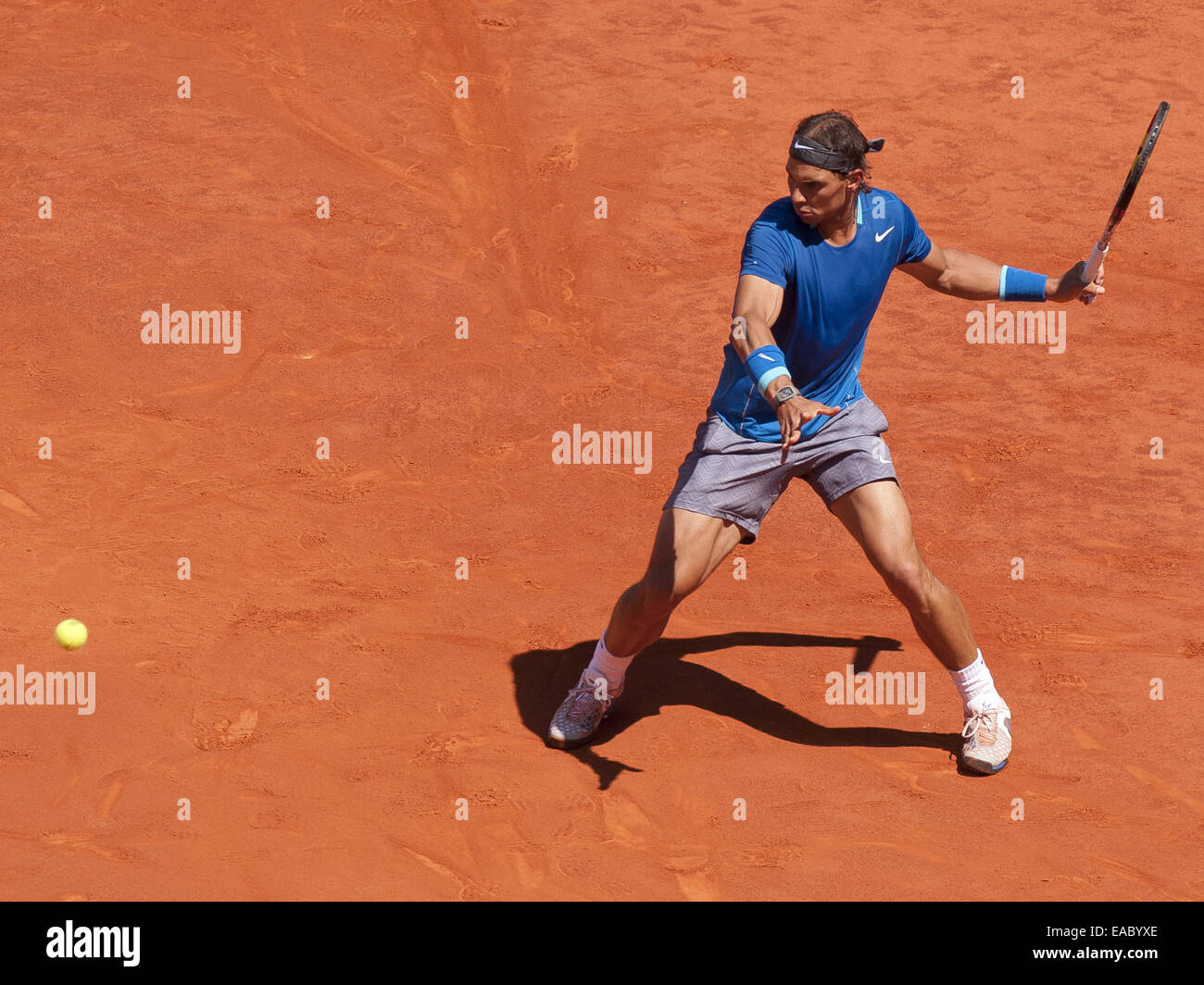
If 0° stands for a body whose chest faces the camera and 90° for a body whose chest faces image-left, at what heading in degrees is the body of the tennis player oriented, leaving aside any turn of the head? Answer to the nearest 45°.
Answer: approximately 0°

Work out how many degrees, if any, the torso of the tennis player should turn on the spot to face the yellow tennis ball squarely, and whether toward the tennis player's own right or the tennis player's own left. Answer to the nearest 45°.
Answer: approximately 90° to the tennis player's own right
